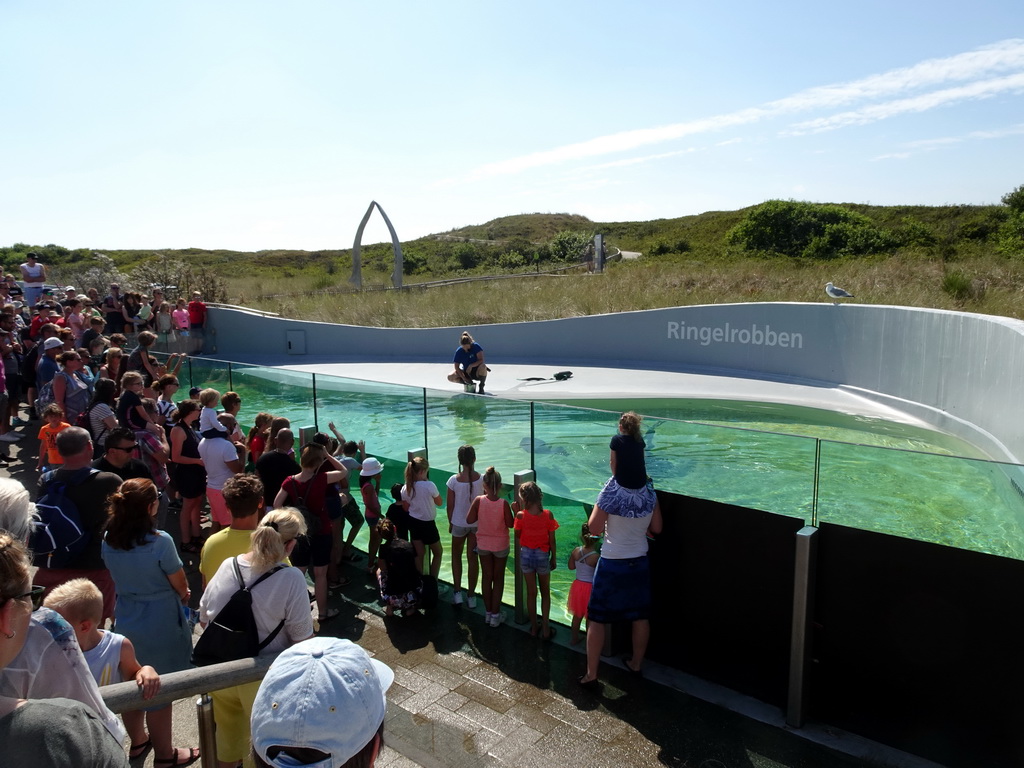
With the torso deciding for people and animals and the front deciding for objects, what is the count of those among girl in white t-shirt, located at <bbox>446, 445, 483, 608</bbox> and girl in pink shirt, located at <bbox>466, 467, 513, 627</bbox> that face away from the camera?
2

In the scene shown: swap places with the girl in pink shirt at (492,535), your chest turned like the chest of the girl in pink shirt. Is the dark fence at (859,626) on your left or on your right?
on your right

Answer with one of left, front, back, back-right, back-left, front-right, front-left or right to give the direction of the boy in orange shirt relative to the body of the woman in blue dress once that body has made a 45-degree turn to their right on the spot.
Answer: left

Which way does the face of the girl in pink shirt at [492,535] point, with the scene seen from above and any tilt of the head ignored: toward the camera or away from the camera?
away from the camera

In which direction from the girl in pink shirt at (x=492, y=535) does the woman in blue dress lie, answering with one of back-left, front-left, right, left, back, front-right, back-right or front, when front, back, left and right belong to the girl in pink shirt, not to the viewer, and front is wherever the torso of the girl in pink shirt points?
back-left

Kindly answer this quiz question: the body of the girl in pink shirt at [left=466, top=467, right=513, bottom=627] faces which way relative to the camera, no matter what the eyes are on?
away from the camera

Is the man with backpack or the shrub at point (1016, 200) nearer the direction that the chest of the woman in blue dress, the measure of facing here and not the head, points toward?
the shrub

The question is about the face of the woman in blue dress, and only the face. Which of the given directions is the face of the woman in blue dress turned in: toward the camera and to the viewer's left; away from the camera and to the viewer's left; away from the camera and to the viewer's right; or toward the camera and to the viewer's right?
away from the camera and to the viewer's right

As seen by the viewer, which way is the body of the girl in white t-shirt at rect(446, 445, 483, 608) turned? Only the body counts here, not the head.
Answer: away from the camera

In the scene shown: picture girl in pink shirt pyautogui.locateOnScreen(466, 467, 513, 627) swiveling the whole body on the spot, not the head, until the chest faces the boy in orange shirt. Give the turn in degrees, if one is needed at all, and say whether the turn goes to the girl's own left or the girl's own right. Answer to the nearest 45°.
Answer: approximately 90° to the girl's own left

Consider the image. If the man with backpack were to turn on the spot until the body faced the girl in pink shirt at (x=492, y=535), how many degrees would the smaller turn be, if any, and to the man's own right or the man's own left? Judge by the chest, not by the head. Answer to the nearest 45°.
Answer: approximately 45° to the man's own right

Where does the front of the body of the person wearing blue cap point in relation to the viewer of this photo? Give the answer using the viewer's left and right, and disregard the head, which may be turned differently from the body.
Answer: facing away from the viewer and to the right of the viewer

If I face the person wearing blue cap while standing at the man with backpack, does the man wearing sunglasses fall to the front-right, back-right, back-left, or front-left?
back-left

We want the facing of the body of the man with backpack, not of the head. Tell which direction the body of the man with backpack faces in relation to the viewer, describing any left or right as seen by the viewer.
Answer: facing away from the viewer and to the right of the viewer

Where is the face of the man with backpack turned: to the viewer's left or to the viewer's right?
to the viewer's right

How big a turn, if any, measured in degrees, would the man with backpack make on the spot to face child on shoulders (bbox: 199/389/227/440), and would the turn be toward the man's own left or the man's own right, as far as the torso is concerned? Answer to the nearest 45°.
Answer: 0° — they already face them

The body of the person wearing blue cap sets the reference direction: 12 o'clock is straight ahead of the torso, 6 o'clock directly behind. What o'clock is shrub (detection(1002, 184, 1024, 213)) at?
The shrub is roughly at 12 o'clock from the person wearing blue cap.

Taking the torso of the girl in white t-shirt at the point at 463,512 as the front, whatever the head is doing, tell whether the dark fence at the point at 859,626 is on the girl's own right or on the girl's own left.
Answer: on the girl's own right
